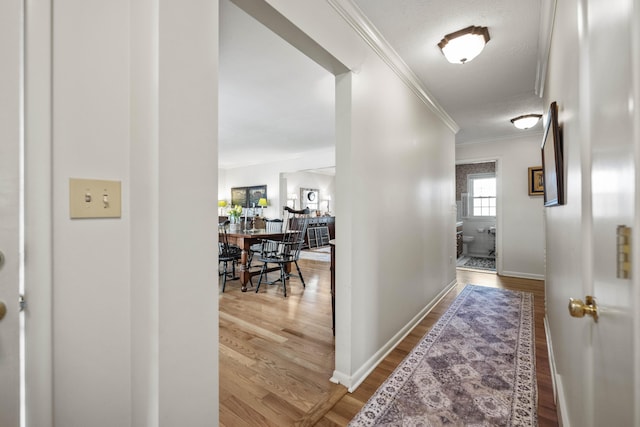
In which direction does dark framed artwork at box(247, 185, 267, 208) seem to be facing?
toward the camera

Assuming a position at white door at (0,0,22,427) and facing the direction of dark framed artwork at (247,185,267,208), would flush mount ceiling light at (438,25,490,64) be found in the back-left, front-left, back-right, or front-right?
front-right

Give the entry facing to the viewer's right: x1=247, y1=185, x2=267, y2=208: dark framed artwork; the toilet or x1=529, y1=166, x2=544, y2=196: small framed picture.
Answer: the toilet

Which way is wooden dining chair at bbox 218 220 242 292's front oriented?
to the viewer's right

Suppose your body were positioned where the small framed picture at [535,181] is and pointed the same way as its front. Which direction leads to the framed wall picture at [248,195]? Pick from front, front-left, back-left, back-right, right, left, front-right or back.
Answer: right

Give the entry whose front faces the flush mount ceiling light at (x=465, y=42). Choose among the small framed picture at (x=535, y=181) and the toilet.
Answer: the small framed picture

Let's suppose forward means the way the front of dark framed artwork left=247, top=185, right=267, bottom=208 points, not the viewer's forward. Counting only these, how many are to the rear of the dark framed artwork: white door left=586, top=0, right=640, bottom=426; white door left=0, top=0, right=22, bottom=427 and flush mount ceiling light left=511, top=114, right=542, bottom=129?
0

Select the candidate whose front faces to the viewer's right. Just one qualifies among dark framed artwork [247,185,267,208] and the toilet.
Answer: the toilet

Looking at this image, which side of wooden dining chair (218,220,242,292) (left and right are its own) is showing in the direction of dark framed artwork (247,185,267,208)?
left

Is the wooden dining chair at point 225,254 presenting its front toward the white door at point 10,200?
no
